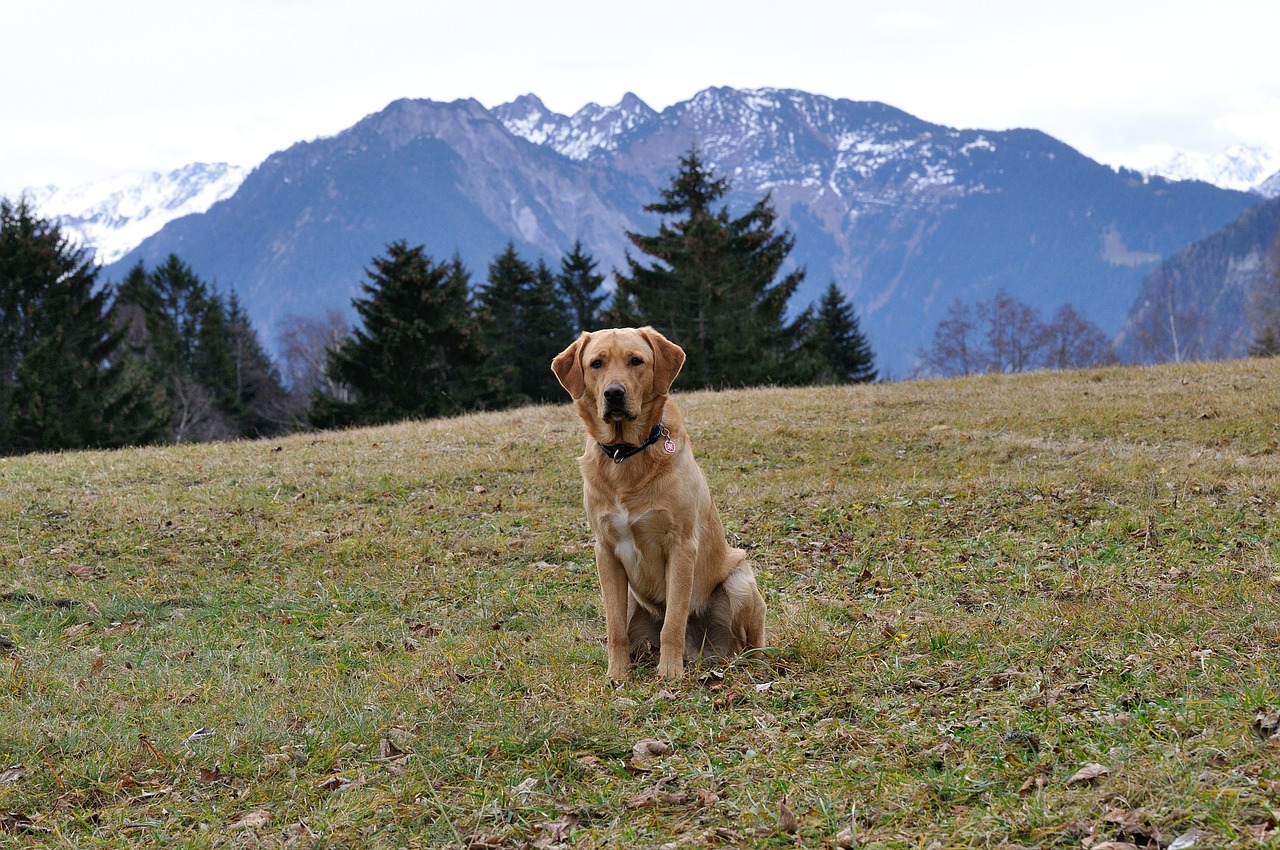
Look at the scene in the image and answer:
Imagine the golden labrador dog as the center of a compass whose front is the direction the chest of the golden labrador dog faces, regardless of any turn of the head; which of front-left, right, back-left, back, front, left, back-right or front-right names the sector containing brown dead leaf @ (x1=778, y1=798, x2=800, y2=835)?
front-left

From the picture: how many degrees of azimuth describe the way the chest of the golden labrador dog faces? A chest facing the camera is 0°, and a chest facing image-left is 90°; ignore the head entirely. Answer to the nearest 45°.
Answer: approximately 45°

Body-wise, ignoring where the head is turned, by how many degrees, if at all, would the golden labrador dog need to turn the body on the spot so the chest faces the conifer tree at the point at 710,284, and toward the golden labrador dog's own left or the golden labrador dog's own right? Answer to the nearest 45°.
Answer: approximately 135° to the golden labrador dog's own right

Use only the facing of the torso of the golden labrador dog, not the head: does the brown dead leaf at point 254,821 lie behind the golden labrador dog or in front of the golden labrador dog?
in front

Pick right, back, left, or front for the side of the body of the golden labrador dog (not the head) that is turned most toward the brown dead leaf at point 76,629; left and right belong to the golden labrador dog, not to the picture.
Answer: right

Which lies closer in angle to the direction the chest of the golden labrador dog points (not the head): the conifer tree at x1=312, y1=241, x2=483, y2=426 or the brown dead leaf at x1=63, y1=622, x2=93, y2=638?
the brown dead leaf

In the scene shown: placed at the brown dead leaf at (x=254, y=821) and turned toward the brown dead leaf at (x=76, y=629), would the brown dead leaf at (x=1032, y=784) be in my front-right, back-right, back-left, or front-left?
back-right

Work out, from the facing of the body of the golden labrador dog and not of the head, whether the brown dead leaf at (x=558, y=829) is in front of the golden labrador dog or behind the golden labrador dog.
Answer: in front

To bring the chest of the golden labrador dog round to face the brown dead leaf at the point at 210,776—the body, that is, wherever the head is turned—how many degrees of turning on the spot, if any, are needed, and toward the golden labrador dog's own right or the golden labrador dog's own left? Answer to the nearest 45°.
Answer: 0° — it already faces it

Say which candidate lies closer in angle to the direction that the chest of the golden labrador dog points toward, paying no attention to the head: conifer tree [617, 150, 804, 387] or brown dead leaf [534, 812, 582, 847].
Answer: the brown dead leaf

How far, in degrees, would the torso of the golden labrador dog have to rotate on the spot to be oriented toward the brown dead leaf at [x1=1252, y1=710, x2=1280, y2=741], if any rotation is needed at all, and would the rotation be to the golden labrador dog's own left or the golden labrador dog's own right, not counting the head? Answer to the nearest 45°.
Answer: approximately 90° to the golden labrador dog's own left
